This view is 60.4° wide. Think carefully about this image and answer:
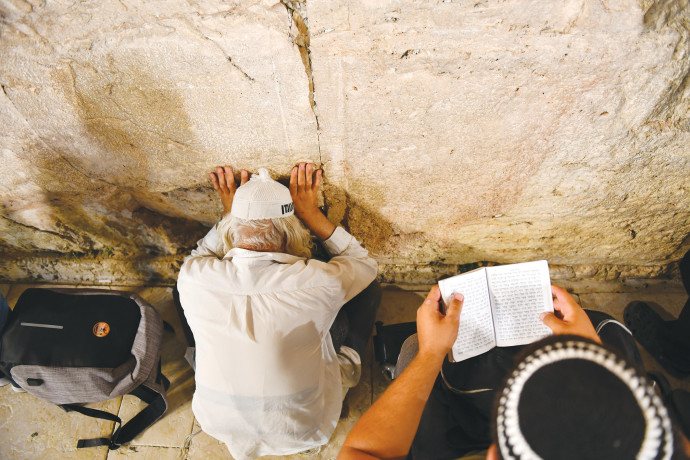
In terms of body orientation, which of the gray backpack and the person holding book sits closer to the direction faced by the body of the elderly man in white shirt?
the gray backpack

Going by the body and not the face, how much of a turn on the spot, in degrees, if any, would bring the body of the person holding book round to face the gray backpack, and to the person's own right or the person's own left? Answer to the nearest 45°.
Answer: approximately 90° to the person's own left

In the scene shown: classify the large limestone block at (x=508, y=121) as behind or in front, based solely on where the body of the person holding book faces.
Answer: in front

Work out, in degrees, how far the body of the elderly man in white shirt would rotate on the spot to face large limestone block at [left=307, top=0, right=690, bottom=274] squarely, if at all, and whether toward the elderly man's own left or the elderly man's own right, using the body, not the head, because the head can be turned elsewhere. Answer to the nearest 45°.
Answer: approximately 90° to the elderly man's own right

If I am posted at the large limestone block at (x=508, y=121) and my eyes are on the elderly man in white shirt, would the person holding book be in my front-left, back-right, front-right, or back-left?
front-left

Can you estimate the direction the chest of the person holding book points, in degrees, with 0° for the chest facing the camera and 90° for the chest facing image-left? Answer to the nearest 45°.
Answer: approximately 180°

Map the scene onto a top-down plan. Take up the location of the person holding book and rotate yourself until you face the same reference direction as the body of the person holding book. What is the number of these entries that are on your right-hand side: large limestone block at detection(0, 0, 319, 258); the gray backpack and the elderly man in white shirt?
0

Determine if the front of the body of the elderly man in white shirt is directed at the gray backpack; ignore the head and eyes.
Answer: no

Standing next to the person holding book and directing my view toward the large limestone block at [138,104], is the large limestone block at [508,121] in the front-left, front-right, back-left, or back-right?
front-right

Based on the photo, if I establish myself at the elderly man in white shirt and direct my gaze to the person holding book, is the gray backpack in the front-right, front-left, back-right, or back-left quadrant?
back-right

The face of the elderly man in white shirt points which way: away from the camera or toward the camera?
away from the camera

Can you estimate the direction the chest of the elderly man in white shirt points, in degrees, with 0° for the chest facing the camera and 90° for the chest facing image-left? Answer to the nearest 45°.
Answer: approximately 180°

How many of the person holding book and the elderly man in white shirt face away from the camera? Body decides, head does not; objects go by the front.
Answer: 2

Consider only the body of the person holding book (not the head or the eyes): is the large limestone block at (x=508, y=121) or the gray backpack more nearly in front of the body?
the large limestone block

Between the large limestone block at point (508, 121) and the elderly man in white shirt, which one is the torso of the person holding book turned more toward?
the large limestone block
